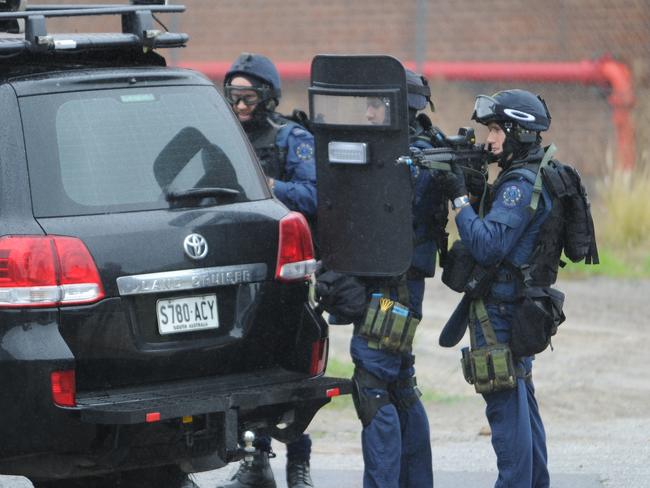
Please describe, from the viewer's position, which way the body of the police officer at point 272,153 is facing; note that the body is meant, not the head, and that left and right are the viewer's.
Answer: facing the viewer and to the left of the viewer

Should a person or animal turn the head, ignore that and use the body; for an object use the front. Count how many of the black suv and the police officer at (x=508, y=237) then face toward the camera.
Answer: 0

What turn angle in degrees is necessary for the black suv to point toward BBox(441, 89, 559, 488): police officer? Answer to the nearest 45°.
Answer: approximately 135° to its right

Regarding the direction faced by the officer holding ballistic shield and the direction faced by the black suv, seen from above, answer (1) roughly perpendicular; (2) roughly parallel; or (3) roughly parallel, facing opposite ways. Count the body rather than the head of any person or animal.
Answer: roughly perpendicular

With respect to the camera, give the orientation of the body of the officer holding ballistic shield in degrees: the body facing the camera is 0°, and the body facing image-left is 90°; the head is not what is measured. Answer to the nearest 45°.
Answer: approximately 45°

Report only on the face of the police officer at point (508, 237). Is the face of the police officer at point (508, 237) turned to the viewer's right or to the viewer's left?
to the viewer's left

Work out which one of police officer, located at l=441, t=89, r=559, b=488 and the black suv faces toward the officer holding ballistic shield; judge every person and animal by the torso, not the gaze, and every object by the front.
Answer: the police officer

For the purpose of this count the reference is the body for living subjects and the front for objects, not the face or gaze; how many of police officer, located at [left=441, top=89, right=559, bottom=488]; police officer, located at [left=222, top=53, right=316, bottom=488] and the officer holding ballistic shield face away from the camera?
0

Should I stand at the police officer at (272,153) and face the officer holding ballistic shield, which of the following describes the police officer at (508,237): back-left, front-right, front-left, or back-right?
front-left

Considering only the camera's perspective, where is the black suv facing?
facing away from the viewer and to the left of the viewer

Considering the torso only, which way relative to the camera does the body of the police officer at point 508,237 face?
to the viewer's left

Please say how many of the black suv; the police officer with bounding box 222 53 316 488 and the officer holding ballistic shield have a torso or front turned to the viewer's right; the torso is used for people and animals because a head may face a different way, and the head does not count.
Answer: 0
